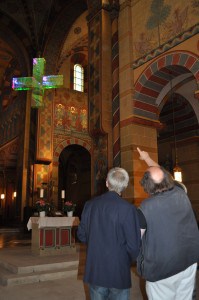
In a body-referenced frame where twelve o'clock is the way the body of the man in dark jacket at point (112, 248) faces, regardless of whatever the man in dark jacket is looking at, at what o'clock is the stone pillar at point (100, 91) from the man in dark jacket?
The stone pillar is roughly at 12 o'clock from the man in dark jacket.

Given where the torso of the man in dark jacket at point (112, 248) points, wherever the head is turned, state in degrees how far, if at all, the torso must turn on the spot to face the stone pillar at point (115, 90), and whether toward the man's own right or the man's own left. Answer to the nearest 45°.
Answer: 0° — they already face it

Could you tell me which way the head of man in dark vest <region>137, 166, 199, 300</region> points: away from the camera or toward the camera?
away from the camera

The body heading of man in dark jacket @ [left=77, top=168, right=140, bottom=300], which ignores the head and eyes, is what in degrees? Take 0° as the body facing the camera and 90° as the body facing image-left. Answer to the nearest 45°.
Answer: approximately 180°

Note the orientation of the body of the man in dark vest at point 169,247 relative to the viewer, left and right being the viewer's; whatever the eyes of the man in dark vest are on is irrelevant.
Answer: facing away from the viewer and to the left of the viewer
